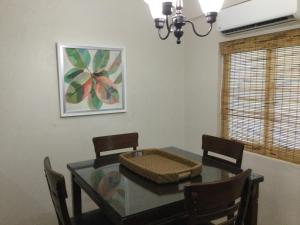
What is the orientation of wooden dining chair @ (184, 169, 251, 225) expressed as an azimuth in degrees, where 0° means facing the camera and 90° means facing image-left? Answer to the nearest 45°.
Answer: approximately 135°

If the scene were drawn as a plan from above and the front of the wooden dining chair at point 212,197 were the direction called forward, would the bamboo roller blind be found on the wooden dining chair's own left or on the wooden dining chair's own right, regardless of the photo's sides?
on the wooden dining chair's own right

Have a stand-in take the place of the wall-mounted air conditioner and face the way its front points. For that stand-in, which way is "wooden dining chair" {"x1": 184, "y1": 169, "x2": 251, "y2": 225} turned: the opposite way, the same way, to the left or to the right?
to the right

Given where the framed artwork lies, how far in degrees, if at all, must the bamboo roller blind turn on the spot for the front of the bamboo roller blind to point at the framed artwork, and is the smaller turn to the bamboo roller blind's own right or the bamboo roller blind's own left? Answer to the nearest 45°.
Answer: approximately 45° to the bamboo roller blind's own right

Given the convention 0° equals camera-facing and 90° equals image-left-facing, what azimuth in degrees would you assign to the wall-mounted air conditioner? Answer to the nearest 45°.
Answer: approximately 45°

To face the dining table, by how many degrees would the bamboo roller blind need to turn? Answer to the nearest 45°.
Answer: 0° — it already faces it

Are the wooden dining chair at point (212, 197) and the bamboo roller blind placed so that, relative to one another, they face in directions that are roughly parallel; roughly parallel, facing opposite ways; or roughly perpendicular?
roughly perpendicular

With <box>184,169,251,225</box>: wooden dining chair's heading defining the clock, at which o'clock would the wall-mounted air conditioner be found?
The wall-mounted air conditioner is roughly at 2 o'clock from the wooden dining chair.
